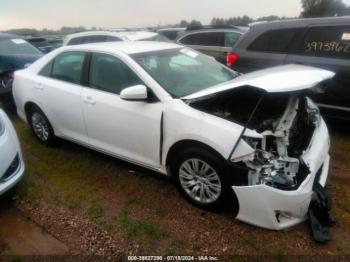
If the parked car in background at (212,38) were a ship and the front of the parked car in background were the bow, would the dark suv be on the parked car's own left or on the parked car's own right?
on the parked car's own right

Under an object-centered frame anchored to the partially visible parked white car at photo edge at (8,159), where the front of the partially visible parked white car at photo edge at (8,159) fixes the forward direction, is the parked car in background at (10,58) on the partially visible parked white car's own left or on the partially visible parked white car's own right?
on the partially visible parked white car's own left

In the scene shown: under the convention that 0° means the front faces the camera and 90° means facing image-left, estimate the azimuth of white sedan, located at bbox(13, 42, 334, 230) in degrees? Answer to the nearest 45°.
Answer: approximately 315°

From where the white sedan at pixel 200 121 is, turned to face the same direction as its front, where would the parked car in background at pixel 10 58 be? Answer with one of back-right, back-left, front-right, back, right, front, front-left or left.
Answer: back

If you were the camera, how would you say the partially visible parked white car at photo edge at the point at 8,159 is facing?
facing the viewer and to the right of the viewer

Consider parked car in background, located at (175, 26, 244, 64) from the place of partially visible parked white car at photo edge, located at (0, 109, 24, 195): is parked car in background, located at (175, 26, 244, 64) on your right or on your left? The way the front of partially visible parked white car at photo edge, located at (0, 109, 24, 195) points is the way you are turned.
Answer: on your left
